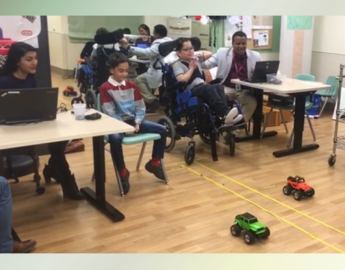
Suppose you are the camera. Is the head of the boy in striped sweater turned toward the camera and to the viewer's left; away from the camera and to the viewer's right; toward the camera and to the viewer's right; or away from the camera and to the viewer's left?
toward the camera and to the viewer's right

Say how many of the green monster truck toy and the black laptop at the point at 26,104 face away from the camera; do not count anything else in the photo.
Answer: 1

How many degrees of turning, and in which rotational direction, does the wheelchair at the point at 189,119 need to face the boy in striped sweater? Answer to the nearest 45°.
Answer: approximately 90° to its right

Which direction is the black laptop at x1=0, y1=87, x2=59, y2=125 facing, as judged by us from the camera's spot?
facing away from the viewer

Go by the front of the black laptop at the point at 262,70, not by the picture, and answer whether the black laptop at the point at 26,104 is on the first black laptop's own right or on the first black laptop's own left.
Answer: on the first black laptop's own left

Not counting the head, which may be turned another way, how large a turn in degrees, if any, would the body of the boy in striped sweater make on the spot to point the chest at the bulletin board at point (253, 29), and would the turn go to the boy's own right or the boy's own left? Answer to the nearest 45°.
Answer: approximately 90° to the boy's own left

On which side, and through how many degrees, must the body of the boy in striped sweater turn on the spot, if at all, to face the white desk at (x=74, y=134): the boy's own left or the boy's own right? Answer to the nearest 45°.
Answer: approximately 90° to the boy's own right

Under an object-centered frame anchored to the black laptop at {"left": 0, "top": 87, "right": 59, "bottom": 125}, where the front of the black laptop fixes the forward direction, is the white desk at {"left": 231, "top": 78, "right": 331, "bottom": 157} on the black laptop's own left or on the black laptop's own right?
on the black laptop's own right

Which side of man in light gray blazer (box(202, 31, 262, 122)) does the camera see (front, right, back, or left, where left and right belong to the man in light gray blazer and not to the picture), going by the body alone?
front

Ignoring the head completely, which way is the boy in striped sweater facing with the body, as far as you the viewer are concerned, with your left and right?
facing the viewer and to the right of the viewer

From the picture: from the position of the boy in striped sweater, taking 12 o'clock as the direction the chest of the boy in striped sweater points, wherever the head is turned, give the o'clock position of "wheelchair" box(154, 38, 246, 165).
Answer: The wheelchair is roughly at 9 o'clock from the boy in striped sweater.

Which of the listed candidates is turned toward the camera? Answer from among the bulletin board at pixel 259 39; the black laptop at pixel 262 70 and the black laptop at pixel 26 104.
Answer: the bulletin board

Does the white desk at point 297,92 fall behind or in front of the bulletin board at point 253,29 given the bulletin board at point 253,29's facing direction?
in front

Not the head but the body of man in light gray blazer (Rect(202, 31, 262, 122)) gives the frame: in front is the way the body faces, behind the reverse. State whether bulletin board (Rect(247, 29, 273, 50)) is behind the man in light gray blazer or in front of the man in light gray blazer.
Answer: behind

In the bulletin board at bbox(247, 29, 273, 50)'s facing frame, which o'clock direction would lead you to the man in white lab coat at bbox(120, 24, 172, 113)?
The man in white lab coat is roughly at 2 o'clock from the bulletin board.

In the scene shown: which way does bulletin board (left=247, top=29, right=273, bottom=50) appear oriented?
toward the camera

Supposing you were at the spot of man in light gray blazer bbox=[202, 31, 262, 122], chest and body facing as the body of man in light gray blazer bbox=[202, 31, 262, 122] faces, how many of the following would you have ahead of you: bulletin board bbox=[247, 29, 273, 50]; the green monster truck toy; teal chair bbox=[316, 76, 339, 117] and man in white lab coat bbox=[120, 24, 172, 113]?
1
